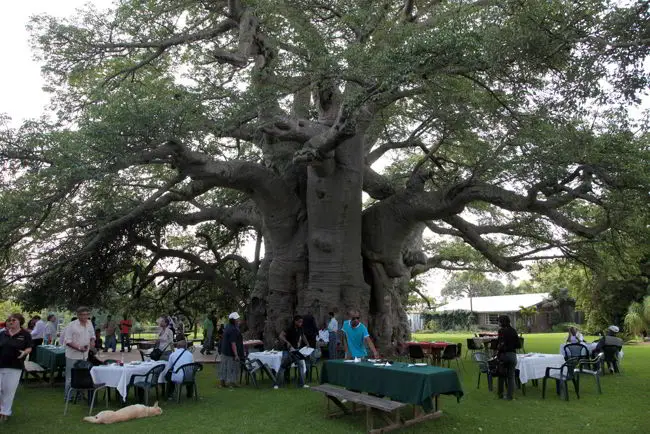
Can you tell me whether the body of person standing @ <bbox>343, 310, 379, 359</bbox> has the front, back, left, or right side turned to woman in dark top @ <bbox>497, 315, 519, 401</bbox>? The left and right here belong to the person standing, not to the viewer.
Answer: left

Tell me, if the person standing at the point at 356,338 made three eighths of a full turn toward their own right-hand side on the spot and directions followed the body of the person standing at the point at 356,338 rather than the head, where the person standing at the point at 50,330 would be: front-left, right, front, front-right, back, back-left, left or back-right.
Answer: front

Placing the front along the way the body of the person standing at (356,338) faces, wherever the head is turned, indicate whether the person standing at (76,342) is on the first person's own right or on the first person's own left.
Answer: on the first person's own right

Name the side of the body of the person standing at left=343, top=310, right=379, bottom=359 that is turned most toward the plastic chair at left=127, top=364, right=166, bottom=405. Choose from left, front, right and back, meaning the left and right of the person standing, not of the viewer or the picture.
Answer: right

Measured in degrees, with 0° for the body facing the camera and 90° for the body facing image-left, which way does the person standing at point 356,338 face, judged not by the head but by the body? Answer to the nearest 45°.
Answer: approximately 0°
